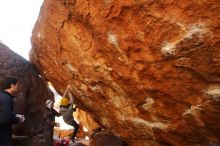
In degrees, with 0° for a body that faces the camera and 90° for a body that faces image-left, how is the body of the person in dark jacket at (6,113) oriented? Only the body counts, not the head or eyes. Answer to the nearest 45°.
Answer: approximately 270°

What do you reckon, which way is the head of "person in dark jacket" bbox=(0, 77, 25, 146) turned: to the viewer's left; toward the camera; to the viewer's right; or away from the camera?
to the viewer's right
